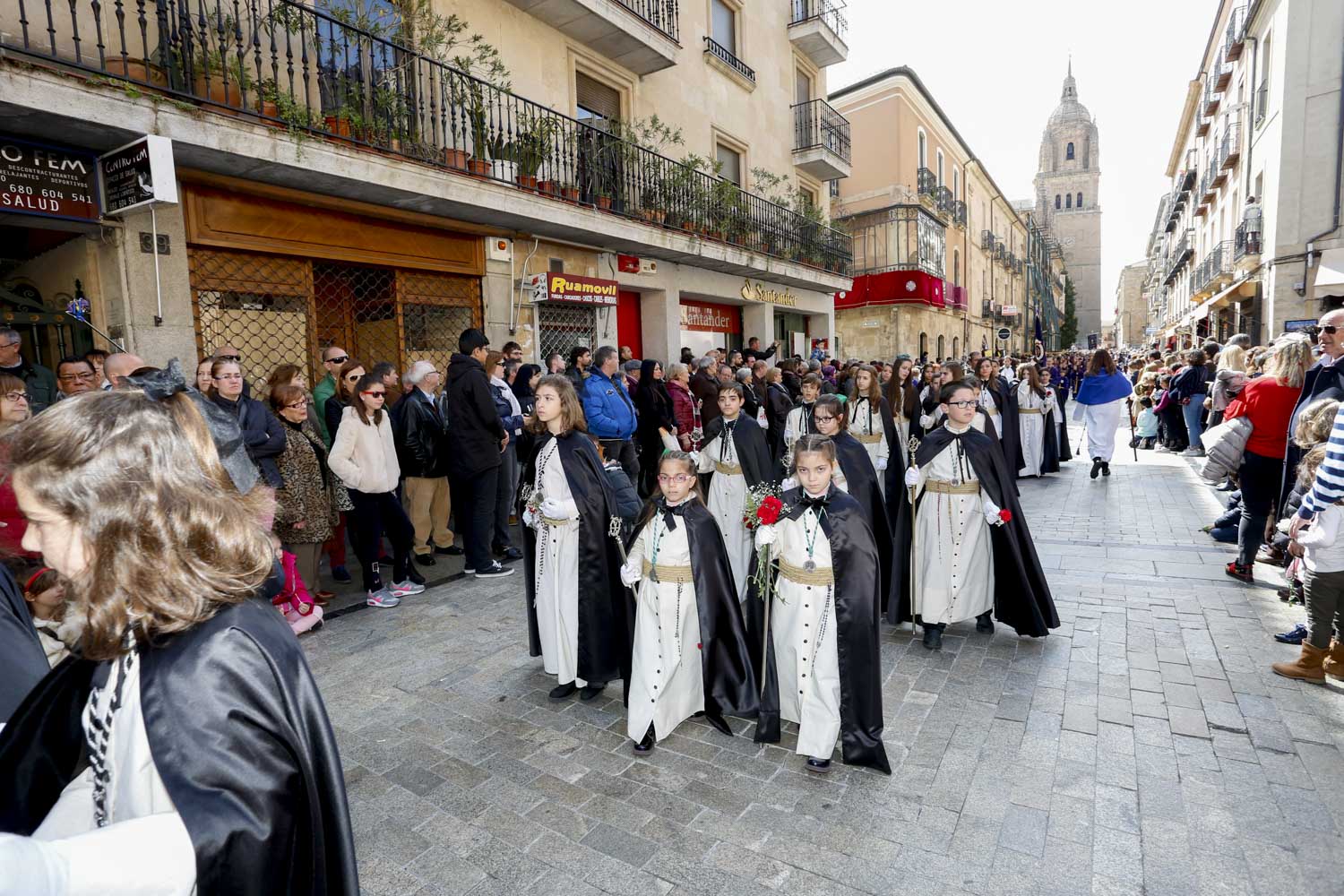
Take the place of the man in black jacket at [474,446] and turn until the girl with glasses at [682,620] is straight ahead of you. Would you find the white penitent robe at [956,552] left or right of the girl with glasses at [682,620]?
left

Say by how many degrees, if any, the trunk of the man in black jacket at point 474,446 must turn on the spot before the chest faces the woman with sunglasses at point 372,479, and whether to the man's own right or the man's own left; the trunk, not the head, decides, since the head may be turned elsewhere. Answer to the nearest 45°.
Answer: approximately 135° to the man's own right

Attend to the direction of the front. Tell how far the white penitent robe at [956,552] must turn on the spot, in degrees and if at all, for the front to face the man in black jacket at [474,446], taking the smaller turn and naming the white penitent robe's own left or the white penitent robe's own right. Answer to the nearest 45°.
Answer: approximately 90° to the white penitent robe's own right

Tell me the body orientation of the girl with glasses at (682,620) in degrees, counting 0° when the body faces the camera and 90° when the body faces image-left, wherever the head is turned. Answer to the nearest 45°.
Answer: approximately 45°

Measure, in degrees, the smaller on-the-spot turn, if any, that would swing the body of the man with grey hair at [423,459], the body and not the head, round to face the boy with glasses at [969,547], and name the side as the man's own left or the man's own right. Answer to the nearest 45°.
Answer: approximately 45° to the man's own right

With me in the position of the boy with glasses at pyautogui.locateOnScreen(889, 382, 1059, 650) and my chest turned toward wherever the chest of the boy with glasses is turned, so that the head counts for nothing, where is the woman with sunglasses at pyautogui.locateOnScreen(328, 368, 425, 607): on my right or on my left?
on my right

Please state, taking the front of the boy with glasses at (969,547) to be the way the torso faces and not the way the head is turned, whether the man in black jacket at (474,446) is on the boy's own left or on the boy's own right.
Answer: on the boy's own right

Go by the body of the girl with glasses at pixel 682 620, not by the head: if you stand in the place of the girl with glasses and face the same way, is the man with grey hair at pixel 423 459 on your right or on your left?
on your right

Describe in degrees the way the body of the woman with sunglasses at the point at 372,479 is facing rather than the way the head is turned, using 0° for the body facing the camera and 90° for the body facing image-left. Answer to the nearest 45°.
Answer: approximately 315°
